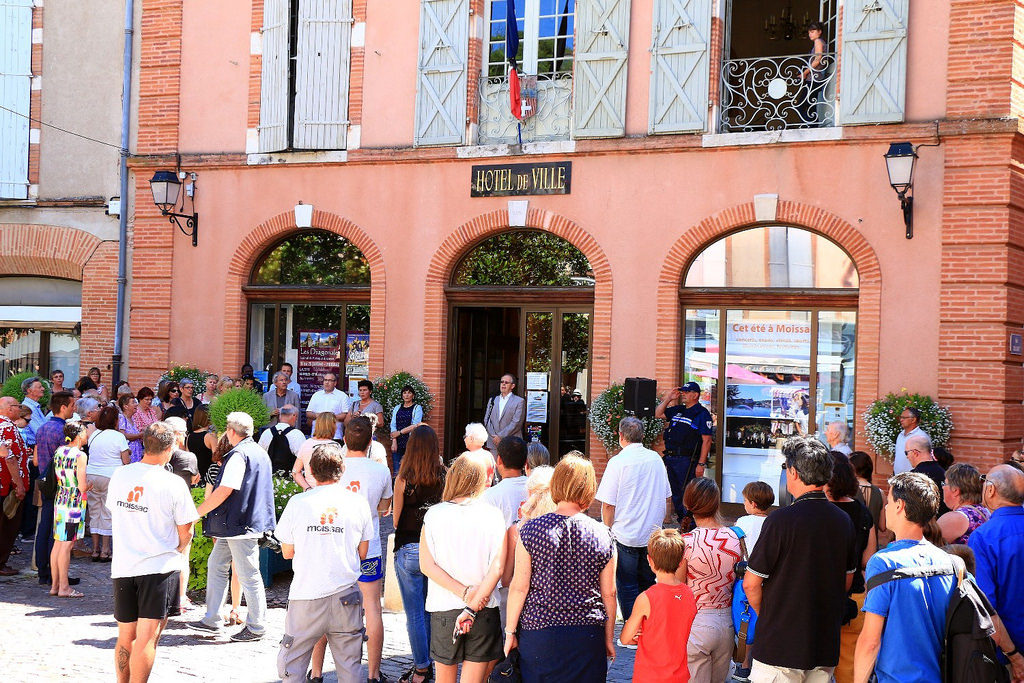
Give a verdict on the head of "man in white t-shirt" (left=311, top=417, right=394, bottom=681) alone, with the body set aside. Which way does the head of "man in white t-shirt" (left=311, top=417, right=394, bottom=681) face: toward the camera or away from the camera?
away from the camera

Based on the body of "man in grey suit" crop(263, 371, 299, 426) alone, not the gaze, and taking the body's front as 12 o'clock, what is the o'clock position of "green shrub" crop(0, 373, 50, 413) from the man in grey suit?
The green shrub is roughly at 3 o'clock from the man in grey suit.

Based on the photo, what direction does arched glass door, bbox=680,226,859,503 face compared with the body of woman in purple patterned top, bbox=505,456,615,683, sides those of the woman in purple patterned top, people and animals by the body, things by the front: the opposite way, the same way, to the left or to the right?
the opposite way

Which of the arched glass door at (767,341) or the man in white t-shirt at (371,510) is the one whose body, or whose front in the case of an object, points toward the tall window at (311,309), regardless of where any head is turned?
the man in white t-shirt

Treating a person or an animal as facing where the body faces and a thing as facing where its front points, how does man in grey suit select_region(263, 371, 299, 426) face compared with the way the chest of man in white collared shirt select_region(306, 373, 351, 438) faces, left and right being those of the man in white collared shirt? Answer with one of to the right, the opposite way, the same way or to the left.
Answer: the same way

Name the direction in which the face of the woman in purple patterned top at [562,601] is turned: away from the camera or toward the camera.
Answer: away from the camera

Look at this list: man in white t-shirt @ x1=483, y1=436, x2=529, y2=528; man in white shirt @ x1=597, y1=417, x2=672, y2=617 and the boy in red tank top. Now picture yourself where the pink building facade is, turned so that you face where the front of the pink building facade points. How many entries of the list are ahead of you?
3

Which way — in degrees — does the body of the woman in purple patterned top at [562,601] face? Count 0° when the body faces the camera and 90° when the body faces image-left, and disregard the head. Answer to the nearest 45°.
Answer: approximately 180°

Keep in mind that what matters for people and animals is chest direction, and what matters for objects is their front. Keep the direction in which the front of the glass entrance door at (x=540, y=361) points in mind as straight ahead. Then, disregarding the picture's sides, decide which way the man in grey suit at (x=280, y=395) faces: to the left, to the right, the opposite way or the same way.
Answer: the same way

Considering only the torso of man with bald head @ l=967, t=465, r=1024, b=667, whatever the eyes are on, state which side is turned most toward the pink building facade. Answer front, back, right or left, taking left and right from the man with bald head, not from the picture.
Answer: front

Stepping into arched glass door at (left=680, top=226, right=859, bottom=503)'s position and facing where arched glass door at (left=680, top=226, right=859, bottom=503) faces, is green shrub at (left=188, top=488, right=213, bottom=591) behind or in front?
in front

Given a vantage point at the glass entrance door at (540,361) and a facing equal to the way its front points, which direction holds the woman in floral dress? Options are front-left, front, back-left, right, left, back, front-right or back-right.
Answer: front-right

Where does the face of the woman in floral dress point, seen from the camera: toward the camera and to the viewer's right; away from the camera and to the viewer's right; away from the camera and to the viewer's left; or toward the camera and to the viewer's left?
away from the camera and to the viewer's right

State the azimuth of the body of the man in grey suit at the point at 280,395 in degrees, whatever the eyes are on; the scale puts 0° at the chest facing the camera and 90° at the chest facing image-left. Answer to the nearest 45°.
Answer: approximately 0°

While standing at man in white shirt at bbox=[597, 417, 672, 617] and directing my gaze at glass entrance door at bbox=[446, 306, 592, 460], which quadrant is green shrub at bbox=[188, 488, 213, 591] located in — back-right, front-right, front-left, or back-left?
front-left

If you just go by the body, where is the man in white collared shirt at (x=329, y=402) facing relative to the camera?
toward the camera

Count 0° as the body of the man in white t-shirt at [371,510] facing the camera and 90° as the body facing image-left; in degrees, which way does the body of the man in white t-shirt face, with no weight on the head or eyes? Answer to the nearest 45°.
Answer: approximately 180°

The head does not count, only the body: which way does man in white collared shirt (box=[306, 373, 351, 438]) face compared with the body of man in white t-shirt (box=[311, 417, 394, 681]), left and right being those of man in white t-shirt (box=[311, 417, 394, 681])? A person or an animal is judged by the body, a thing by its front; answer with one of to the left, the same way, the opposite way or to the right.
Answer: the opposite way

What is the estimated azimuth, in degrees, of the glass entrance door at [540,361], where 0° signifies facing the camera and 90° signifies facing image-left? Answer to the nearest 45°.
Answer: approximately 0°

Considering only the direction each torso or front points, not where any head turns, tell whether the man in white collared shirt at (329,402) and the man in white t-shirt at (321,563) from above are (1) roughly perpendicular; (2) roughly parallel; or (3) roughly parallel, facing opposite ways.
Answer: roughly parallel, facing opposite ways
